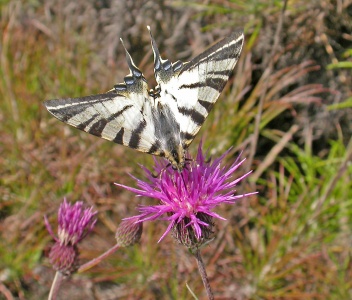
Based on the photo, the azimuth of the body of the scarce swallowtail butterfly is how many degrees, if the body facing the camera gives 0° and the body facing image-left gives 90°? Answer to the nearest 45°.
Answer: approximately 0°
